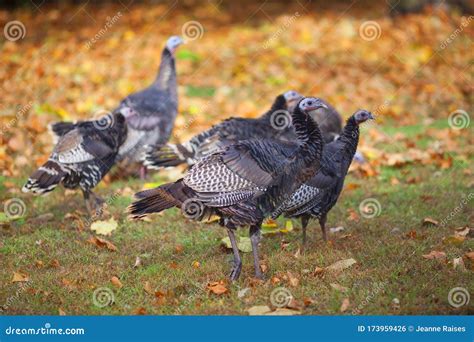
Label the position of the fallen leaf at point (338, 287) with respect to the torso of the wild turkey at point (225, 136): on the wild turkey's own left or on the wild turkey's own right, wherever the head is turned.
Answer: on the wild turkey's own right

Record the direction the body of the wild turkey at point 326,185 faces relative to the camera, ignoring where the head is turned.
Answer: to the viewer's right

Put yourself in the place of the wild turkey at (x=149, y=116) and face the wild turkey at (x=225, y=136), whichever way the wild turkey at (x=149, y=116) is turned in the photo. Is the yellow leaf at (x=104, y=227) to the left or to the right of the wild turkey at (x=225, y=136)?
right

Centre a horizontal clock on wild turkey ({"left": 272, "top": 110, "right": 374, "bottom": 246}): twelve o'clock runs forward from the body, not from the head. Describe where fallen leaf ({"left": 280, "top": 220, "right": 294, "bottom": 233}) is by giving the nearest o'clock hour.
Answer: The fallen leaf is roughly at 8 o'clock from the wild turkey.

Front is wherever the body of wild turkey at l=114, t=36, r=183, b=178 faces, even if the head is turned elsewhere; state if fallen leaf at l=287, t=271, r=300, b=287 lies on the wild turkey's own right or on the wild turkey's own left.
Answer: on the wild turkey's own right

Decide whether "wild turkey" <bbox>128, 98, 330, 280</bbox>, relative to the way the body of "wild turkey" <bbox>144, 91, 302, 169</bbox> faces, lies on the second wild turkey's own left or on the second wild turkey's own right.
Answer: on the second wild turkey's own right

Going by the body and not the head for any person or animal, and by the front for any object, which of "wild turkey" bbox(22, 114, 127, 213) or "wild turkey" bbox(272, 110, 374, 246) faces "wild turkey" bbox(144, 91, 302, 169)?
"wild turkey" bbox(22, 114, 127, 213)

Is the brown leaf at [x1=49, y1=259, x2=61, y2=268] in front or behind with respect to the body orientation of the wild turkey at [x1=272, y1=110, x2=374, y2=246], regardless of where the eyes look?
behind

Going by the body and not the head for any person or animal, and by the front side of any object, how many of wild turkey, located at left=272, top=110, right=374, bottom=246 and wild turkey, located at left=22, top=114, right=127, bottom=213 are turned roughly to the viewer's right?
2

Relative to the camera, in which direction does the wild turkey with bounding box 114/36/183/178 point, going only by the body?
to the viewer's right

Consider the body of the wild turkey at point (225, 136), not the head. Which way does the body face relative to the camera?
to the viewer's right

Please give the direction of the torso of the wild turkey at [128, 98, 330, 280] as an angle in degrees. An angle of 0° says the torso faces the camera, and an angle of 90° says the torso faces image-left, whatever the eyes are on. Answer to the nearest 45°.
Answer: approximately 270°

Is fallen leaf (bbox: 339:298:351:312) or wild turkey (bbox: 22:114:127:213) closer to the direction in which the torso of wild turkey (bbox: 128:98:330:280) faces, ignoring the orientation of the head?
the fallen leaf
